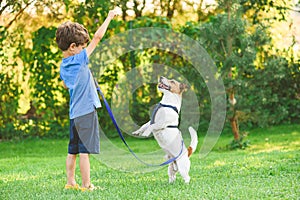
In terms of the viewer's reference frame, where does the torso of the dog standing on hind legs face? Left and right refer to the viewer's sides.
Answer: facing to the left of the viewer

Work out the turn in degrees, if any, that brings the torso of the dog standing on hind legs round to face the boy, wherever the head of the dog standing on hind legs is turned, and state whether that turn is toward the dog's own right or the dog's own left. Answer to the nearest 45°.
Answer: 0° — it already faces them
